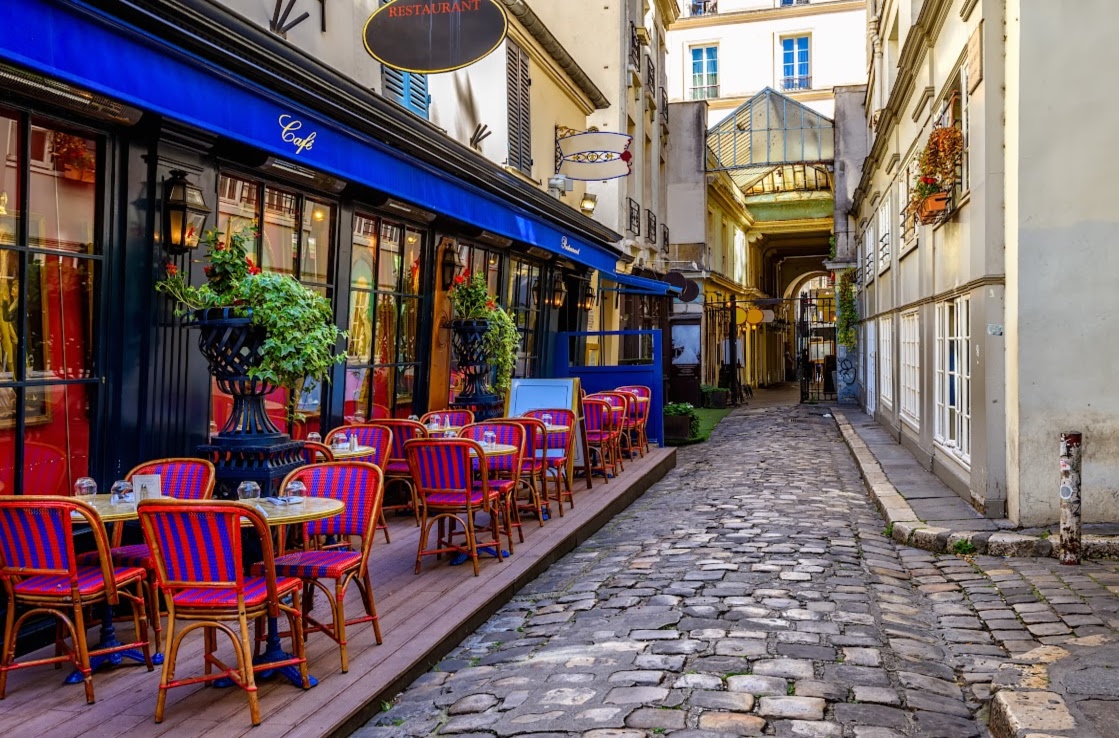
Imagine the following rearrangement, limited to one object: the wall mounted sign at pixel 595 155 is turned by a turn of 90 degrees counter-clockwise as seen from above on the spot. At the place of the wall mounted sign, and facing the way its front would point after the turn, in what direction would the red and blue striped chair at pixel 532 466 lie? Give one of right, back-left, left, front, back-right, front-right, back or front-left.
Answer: right

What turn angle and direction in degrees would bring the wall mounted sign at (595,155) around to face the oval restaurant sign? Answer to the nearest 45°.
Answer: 0° — it already faces it

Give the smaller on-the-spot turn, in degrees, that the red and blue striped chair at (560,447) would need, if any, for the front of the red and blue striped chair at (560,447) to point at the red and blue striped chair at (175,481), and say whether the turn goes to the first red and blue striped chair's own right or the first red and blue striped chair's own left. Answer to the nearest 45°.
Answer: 0° — it already faces it

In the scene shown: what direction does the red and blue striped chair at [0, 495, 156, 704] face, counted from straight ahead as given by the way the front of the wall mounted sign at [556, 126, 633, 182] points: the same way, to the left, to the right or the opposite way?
the opposite way

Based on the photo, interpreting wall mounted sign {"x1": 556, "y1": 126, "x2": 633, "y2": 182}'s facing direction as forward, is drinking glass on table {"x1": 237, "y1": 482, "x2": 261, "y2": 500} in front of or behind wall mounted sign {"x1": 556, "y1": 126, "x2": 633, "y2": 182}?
in front

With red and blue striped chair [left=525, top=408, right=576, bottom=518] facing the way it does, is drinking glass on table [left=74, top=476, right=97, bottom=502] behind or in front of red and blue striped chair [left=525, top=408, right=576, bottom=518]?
in front

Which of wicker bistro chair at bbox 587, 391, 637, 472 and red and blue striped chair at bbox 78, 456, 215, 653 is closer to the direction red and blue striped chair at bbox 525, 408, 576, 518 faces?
the red and blue striped chair

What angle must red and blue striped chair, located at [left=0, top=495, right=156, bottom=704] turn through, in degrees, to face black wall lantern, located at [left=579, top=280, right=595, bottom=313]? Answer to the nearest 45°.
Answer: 0° — it already faces it

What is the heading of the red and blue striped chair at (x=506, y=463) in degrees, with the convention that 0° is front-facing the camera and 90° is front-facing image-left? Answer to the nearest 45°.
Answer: approximately 45°

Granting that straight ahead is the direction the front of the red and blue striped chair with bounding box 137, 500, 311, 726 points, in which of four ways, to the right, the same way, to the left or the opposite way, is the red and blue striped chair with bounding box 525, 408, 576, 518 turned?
the opposite way

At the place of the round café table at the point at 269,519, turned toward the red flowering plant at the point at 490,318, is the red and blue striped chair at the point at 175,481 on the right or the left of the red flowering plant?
left

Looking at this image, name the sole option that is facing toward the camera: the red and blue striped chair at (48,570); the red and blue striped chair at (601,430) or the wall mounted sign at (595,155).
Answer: the wall mounted sign

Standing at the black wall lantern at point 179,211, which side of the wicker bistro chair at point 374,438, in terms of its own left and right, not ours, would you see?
front

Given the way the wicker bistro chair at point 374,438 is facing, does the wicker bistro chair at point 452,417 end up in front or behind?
behind

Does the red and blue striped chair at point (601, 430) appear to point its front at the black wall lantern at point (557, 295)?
no

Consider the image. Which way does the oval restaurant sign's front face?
toward the camera

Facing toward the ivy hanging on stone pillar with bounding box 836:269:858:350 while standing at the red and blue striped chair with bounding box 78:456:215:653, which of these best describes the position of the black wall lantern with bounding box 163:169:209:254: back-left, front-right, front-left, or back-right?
front-left
